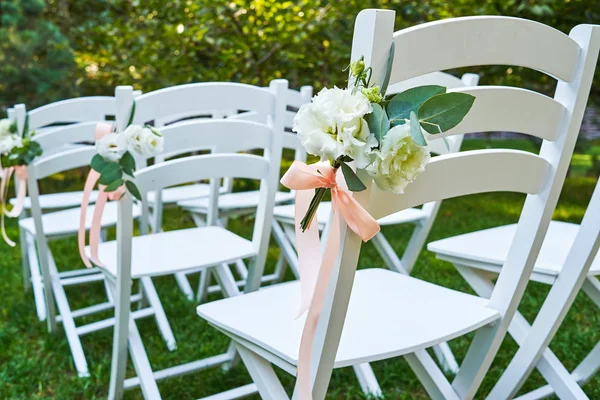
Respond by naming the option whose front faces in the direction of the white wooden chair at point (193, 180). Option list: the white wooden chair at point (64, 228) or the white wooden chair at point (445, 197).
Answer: the white wooden chair at point (445, 197)

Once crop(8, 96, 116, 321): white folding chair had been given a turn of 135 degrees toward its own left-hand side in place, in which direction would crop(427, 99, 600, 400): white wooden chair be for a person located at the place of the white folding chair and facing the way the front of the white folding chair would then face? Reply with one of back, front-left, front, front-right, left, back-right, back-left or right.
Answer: front-left

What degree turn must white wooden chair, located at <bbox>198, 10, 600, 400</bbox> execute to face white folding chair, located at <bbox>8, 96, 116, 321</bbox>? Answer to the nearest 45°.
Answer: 0° — it already faces it

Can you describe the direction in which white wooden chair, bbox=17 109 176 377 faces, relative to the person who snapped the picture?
facing away from the viewer and to the left of the viewer

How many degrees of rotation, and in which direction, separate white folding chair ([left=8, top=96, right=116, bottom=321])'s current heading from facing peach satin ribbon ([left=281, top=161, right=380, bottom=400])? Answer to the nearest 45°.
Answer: approximately 135° to its left

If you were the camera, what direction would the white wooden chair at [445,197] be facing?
facing away from the viewer and to the left of the viewer

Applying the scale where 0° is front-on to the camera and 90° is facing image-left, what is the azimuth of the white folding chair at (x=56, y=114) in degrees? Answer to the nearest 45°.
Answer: approximately 135°

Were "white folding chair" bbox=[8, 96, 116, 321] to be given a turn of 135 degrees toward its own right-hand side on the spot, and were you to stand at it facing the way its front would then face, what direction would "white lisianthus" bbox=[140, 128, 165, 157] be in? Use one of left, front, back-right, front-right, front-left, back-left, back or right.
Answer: right

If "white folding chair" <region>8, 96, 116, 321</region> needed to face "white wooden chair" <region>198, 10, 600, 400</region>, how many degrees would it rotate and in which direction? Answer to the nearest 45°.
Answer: approximately 135° to its left

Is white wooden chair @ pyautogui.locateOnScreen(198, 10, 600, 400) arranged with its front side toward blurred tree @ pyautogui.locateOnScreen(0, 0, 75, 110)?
yes

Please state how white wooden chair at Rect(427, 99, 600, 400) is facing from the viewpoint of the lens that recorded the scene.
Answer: facing away from the viewer and to the left of the viewer
